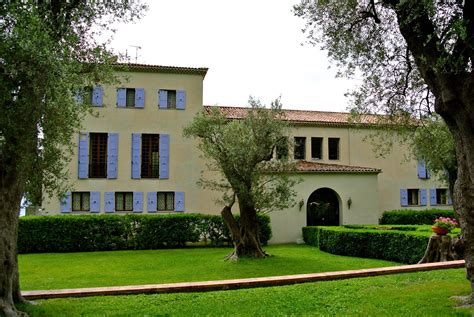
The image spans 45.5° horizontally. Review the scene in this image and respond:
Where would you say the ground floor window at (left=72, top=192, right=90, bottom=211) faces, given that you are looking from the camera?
facing the viewer

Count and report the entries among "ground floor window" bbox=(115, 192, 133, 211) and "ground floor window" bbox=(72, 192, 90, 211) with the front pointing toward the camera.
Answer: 2

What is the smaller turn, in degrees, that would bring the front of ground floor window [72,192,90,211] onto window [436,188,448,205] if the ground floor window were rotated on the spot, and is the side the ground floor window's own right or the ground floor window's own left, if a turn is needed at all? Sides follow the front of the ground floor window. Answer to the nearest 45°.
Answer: approximately 90° to the ground floor window's own left

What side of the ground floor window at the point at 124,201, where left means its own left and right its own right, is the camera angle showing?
front

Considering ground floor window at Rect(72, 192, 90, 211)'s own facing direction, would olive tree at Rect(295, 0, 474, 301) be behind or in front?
in front

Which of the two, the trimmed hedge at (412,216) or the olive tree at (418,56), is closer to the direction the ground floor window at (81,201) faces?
the olive tree

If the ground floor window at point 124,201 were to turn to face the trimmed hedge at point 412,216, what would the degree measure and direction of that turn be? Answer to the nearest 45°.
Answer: approximately 90° to its left

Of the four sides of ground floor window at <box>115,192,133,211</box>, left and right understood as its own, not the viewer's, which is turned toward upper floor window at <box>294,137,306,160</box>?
left

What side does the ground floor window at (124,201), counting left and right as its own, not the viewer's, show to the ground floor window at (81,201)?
right

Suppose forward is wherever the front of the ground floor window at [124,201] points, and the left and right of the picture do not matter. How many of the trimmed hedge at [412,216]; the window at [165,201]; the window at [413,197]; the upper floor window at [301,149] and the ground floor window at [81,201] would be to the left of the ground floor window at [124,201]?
4

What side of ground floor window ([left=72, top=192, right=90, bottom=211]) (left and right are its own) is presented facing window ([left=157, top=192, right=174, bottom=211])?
left

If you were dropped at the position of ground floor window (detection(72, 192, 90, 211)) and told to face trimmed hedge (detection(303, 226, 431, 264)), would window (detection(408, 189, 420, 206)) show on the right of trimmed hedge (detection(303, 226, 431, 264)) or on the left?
left

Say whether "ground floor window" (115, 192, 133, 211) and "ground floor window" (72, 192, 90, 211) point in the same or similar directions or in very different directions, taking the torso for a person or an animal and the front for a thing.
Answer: same or similar directions

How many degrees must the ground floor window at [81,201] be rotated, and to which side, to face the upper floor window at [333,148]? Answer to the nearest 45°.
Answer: approximately 90° to its left

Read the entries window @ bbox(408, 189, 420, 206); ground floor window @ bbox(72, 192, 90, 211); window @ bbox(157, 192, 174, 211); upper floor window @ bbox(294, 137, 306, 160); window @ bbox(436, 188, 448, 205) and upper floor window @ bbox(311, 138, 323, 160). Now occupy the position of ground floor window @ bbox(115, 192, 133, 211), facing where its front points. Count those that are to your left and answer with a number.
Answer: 5
